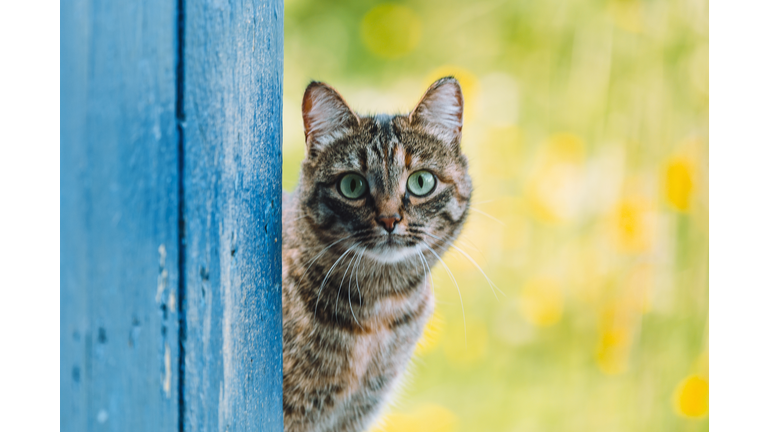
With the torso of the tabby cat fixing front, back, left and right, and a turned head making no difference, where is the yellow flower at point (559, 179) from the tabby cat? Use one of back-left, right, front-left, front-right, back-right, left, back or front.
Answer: left

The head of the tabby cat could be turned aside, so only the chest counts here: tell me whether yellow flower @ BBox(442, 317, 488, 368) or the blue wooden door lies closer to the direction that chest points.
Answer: the blue wooden door

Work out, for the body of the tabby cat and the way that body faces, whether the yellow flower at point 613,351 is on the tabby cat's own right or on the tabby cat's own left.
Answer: on the tabby cat's own left

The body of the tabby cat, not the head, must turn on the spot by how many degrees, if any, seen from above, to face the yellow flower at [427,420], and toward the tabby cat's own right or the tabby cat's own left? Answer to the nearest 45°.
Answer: approximately 135° to the tabby cat's own left

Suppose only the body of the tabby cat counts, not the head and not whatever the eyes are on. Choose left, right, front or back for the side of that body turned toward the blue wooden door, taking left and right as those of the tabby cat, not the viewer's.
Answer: right

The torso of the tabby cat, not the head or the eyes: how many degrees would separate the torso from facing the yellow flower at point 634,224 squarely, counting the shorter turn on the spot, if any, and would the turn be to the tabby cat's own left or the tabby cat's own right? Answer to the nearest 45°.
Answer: approximately 90° to the tabby cat's own left

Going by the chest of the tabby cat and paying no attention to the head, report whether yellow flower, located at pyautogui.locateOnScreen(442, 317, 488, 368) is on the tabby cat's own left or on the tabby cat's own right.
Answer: on the tabby cat's own left

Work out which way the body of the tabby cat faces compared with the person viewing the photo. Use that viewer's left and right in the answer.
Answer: facing the viewer and to the right of the viewer

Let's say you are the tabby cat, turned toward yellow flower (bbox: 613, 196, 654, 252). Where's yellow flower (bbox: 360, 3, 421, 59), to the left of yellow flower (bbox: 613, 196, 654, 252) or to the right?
left

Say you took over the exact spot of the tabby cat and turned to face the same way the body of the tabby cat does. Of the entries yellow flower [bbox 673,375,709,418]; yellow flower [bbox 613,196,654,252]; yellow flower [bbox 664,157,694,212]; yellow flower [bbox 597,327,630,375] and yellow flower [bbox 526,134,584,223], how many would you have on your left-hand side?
5
